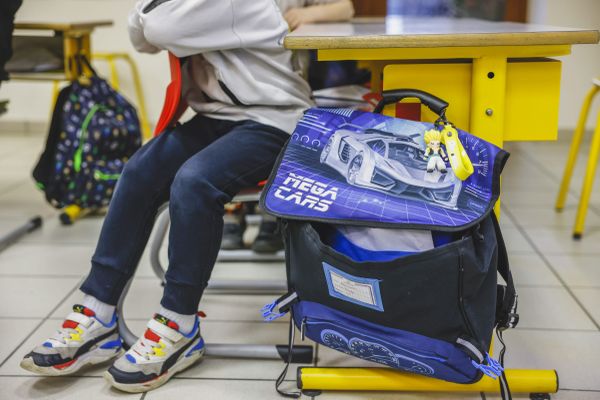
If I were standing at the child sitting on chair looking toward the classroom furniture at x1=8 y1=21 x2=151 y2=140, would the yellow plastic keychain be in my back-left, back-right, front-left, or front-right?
back-right

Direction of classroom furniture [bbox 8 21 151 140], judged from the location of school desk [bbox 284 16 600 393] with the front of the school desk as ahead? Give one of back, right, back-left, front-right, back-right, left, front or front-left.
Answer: front-right

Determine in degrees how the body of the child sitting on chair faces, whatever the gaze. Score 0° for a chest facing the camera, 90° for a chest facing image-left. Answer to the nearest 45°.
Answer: approximately 45°

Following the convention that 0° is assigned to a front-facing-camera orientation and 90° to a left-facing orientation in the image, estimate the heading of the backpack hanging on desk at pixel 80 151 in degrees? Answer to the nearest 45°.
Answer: approximately 315°

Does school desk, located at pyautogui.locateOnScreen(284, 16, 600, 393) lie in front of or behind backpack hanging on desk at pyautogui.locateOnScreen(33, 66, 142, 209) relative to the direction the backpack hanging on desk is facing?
in front

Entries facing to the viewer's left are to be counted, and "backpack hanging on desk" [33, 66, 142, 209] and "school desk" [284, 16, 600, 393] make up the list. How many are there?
1

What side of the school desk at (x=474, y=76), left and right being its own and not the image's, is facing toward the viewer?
left
